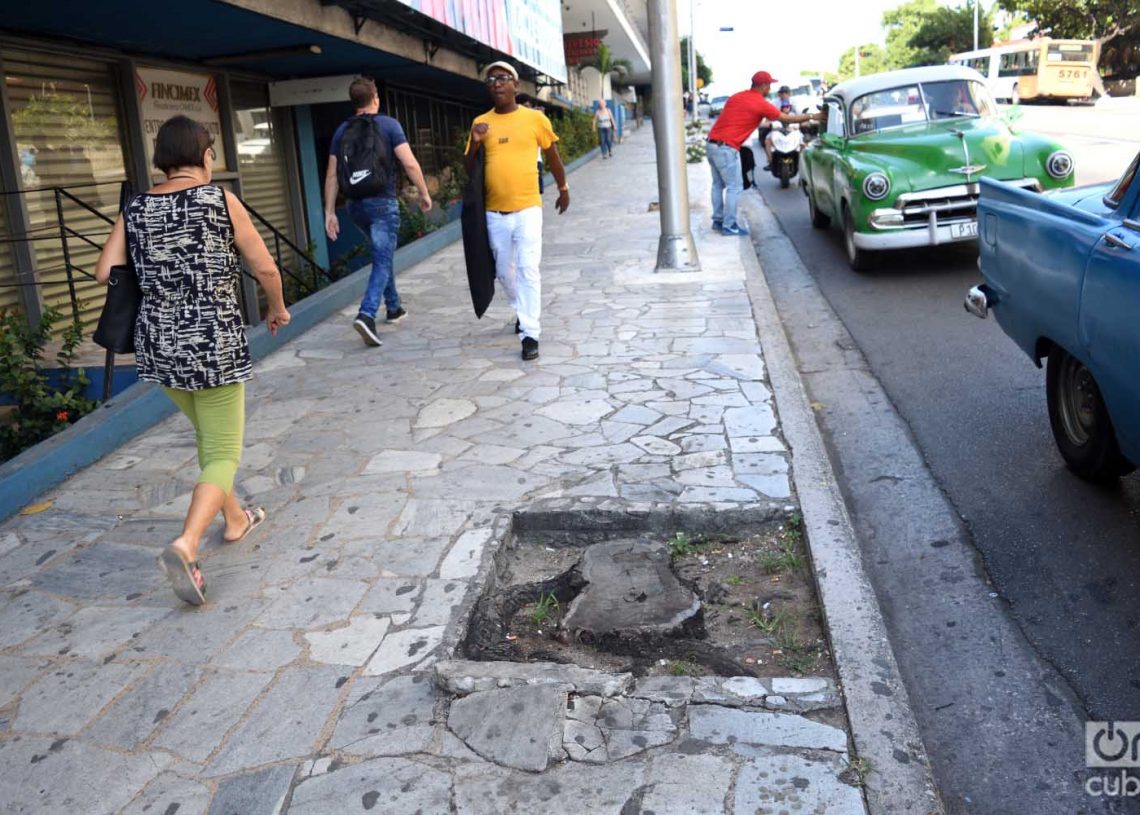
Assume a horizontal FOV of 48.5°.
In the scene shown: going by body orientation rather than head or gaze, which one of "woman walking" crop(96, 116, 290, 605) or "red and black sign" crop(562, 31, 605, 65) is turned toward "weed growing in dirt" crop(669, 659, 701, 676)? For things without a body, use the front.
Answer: the red and black sign

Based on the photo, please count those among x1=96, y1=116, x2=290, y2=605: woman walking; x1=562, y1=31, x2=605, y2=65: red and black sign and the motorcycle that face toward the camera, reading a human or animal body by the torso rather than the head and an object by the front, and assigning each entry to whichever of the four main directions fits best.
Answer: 2

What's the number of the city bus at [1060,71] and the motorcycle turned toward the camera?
1

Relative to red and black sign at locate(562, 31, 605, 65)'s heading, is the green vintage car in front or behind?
in front

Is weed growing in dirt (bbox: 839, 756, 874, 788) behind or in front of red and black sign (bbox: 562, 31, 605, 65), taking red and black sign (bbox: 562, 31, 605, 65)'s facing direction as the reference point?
in front

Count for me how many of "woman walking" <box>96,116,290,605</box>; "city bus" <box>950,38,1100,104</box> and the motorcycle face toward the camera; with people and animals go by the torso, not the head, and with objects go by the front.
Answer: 1

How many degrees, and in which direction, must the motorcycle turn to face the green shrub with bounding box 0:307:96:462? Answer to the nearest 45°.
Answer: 0° — it already faces it

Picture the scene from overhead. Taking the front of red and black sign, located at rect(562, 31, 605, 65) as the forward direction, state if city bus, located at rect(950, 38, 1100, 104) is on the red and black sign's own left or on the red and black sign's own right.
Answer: on the red and black sign's own left

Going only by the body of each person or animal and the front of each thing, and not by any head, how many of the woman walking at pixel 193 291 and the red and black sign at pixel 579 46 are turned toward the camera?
1

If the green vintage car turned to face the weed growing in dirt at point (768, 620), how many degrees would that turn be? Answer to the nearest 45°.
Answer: approximately 45° to its right

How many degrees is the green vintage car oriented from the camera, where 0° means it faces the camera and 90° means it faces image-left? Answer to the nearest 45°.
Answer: approximately 315°
